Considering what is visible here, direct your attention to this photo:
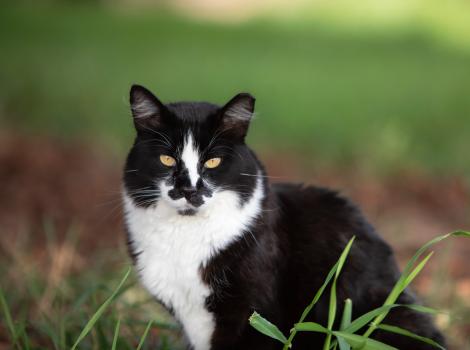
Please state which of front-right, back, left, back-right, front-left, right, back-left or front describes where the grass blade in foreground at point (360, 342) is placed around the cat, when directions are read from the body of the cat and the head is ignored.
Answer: left

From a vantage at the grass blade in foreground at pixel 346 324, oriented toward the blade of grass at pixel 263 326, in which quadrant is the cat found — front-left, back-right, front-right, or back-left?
front-right

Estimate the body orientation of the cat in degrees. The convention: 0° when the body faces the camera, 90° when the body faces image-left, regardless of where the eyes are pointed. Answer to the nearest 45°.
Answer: approximately 45°

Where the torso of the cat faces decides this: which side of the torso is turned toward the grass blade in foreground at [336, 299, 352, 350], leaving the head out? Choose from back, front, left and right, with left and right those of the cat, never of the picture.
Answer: left

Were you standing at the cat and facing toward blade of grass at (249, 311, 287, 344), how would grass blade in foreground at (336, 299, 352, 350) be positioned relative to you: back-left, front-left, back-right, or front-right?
front-left
